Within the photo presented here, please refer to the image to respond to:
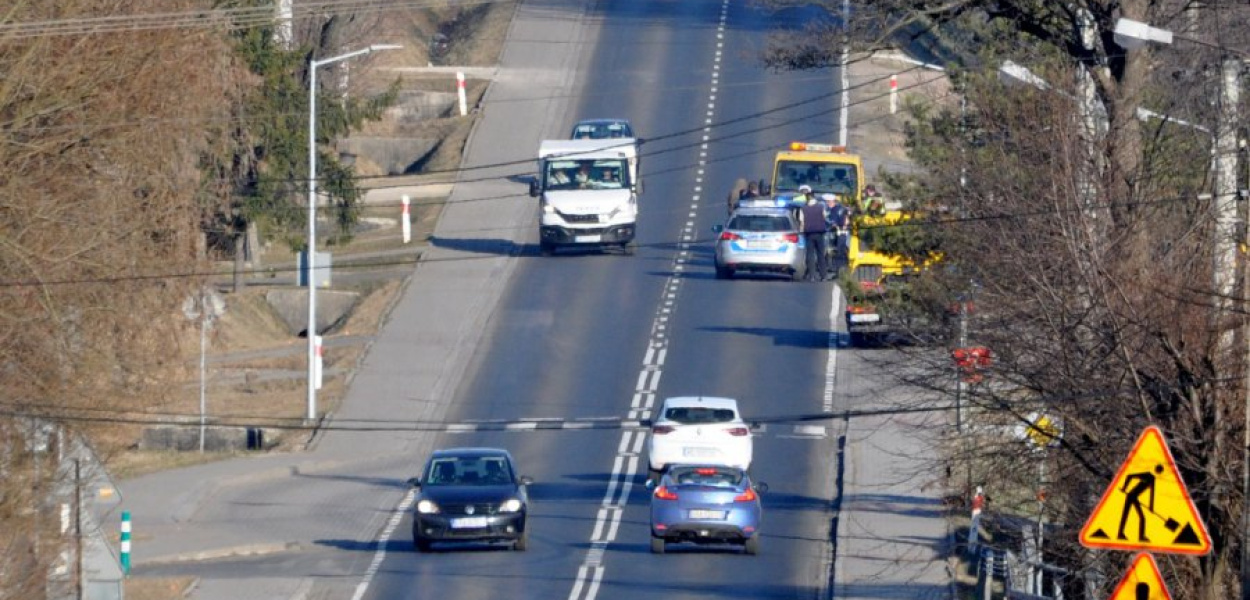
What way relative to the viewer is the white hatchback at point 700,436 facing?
away from the camera

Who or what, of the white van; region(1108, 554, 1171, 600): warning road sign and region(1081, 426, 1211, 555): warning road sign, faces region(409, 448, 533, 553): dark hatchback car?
the white van

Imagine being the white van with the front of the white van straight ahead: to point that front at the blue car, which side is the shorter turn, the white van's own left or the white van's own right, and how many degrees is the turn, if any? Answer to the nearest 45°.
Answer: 0° — it already faces it

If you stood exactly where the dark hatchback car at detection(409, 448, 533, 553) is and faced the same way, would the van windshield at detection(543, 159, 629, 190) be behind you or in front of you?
behind

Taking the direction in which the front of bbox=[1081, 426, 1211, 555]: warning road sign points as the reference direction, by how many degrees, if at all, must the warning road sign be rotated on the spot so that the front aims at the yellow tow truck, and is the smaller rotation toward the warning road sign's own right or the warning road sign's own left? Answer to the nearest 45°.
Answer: approximately 180°

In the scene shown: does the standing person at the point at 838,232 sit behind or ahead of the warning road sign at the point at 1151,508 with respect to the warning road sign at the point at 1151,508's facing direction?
behind

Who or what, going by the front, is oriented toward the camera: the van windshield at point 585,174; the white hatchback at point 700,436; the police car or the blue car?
the van windshield

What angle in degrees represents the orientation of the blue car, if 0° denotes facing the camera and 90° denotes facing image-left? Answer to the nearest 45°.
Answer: approximately 180°

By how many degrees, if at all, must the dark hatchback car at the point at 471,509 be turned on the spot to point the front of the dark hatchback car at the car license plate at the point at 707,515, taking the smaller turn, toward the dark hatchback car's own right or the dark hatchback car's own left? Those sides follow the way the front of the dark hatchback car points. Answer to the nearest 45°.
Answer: approximately 90° to the dark hatchback car's own left

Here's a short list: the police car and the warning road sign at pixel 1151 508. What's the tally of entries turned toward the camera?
1

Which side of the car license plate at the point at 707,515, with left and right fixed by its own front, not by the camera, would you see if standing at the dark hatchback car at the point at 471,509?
right

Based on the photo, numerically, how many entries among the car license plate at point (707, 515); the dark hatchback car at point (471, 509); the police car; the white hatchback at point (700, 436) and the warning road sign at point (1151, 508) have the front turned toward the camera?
3

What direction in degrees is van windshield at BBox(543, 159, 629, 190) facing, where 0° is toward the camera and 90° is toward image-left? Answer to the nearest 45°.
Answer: approximately 0°
